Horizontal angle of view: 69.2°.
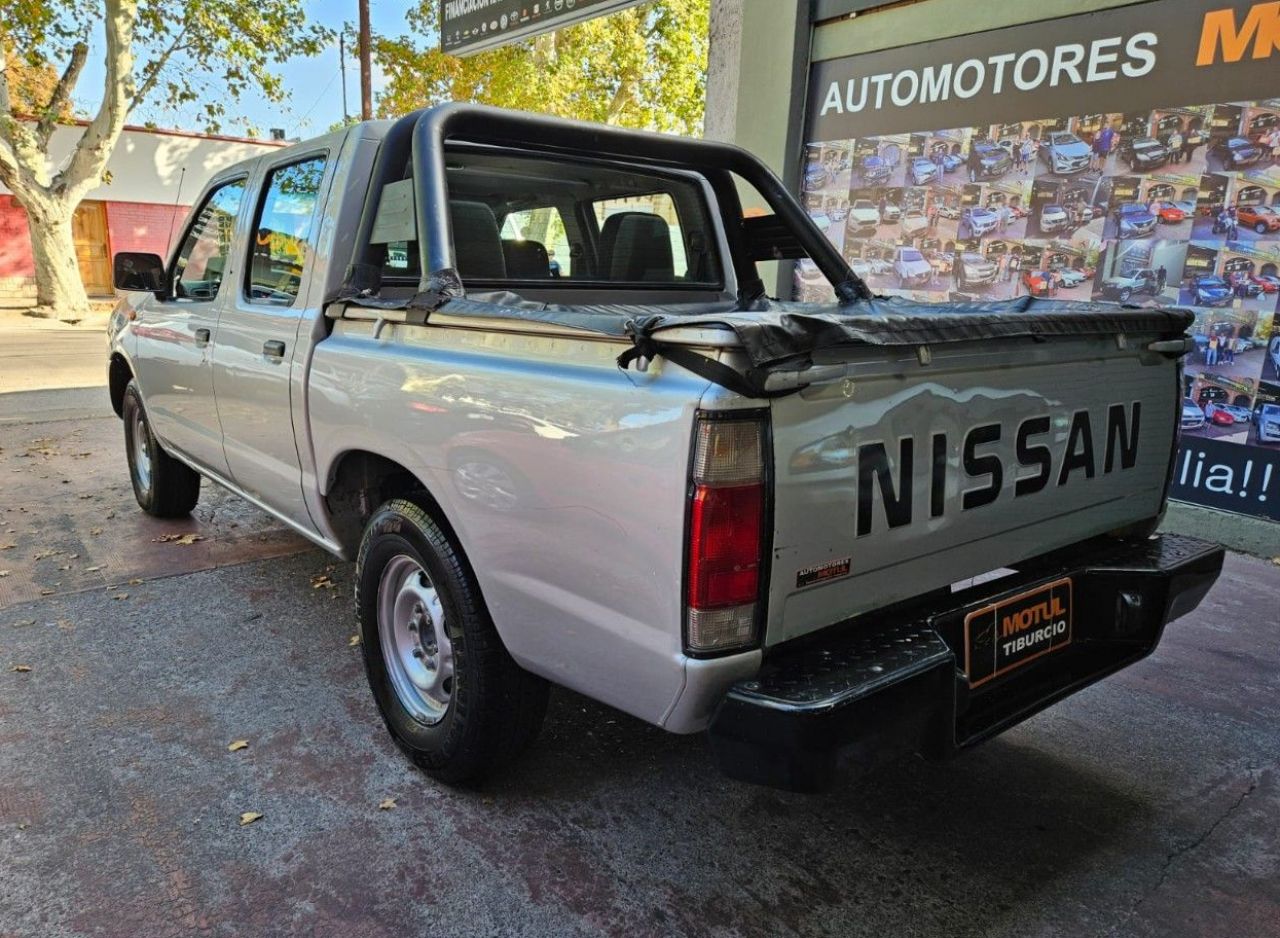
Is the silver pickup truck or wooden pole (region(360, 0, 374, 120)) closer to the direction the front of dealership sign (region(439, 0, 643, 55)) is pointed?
the silver pickup truck

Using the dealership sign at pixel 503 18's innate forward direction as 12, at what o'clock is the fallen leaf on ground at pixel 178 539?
The fallen leaf on ground is roughly at 11 o'clock from the dealership sign.

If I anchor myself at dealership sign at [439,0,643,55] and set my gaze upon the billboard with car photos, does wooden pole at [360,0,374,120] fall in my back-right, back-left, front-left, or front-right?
back-left

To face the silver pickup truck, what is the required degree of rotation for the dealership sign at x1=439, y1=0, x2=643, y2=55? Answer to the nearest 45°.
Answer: approximately 45° to its left

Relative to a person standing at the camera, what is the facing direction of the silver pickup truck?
facing away from the viewer and to the left of the viewer

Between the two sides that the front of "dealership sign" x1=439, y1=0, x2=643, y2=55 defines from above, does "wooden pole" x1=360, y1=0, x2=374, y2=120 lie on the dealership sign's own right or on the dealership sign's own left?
on the dealership sign's own right

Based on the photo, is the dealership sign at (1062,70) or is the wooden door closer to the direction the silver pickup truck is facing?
the wooden door

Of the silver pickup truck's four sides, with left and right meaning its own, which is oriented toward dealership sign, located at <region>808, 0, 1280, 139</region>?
right

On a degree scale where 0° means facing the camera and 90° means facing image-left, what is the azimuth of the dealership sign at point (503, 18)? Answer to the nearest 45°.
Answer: approximately 45°
